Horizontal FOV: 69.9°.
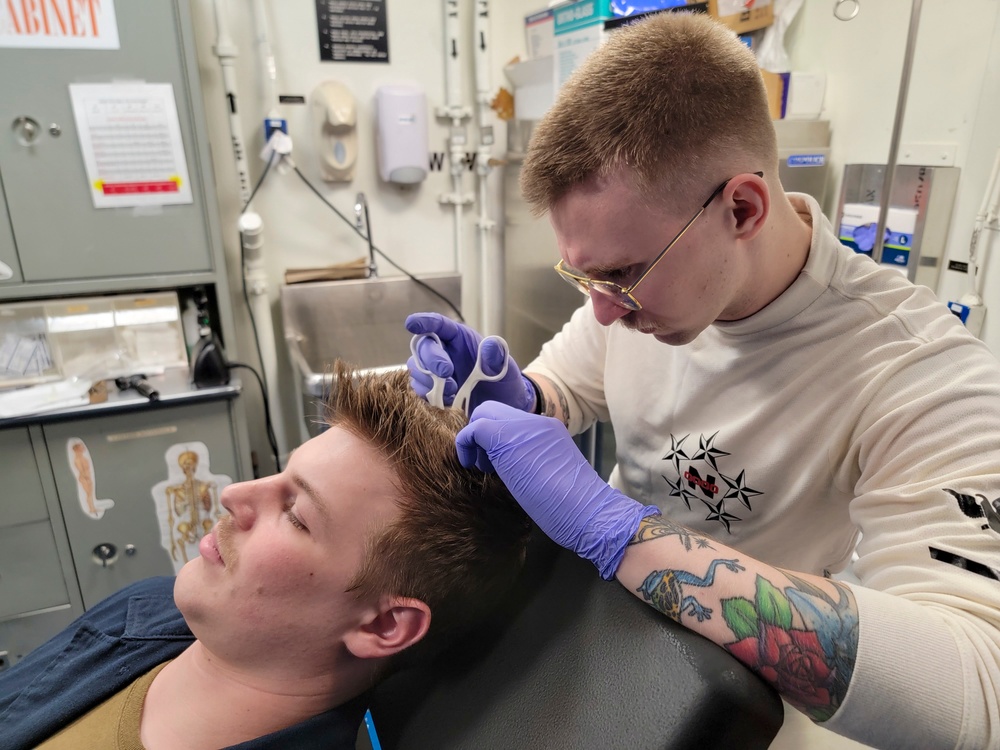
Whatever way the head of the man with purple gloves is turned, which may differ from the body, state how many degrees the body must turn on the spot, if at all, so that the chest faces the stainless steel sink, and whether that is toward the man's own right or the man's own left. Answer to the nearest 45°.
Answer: approximately 90° to the man's own right

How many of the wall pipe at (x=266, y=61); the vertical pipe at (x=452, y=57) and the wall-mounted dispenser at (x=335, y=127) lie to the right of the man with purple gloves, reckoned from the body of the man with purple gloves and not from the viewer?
3

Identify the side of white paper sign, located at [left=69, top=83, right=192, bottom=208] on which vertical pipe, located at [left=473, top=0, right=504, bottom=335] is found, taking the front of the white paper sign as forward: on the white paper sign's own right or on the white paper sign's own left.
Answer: on the white paper sign's own left

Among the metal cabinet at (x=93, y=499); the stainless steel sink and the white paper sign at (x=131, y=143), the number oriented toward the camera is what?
3

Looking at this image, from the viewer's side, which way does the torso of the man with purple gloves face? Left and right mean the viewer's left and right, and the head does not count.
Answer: facing the viewer and to the left of the viewer

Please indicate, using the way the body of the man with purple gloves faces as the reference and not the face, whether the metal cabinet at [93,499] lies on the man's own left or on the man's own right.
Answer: on the man's own right

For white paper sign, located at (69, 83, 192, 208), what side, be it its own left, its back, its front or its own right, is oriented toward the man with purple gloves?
front

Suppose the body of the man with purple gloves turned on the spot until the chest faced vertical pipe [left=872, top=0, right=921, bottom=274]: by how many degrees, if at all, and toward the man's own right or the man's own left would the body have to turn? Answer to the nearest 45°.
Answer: approximately 135° to the man's own right

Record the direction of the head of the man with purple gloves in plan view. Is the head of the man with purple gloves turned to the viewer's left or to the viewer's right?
to the viewer's left

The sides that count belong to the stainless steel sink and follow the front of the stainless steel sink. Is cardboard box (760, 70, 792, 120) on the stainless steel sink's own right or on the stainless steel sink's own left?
on the stainless steel sink's own left

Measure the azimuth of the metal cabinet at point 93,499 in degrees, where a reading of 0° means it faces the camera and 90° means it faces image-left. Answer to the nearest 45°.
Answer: approximately 0°

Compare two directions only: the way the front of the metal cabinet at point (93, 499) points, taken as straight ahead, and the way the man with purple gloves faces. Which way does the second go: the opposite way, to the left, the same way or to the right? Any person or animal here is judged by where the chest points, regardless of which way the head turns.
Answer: to the right

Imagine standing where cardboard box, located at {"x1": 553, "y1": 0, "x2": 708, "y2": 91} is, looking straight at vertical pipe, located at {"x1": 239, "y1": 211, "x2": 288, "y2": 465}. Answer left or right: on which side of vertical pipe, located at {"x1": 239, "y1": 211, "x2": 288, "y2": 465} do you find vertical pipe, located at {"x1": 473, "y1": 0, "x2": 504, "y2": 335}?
right

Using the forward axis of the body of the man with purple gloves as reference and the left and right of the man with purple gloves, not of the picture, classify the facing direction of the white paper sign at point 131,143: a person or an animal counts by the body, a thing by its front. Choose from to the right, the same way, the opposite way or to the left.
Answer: to the left

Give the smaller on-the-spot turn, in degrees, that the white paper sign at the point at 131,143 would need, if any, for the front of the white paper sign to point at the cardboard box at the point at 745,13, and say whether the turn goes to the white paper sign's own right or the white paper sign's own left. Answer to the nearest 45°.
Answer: approximately 90° to the white paper sign's own left
